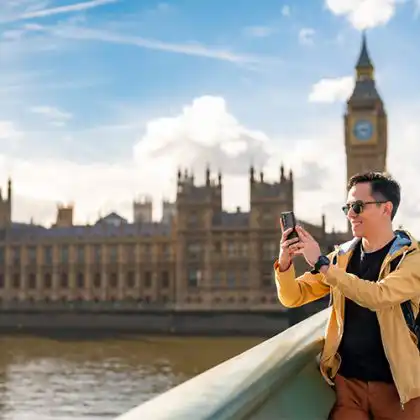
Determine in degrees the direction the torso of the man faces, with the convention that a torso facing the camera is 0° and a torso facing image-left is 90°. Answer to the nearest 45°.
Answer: approximately 45°
